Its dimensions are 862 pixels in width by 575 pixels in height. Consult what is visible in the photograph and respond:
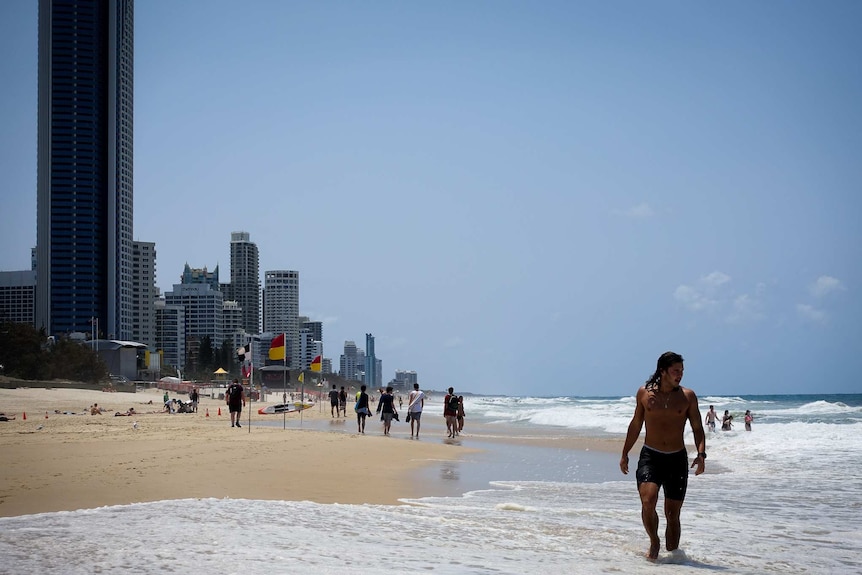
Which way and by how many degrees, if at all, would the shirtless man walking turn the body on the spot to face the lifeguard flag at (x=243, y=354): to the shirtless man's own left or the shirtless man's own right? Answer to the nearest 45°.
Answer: approximately 135° to the shirtless man's own right

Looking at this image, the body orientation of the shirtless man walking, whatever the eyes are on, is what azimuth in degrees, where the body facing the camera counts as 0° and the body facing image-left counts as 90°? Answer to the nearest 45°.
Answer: approximately 0°

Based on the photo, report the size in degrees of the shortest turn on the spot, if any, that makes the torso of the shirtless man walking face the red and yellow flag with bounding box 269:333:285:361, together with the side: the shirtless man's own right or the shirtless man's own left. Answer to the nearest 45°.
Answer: approximately 135° to the shirtless man's own right

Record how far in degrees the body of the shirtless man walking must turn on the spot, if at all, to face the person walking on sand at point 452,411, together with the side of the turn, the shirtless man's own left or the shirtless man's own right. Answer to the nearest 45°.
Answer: approximately 180°

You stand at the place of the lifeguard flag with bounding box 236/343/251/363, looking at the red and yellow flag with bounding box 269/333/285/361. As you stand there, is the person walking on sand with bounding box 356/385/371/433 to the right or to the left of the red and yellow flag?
right
